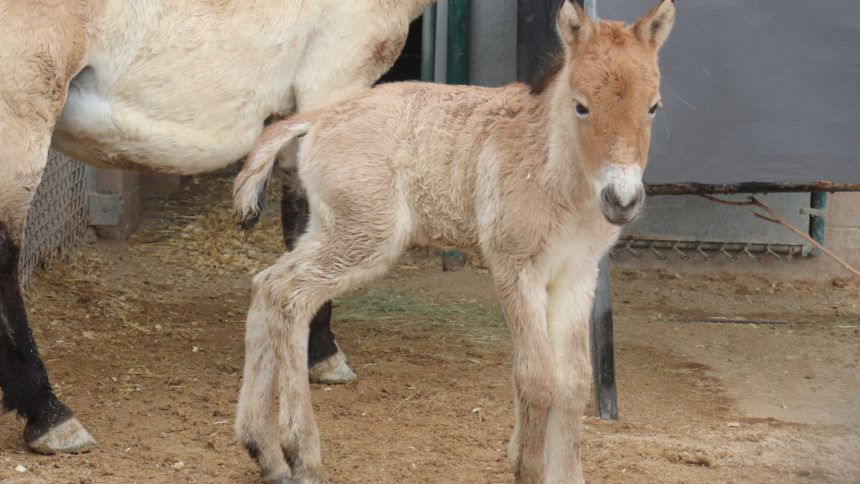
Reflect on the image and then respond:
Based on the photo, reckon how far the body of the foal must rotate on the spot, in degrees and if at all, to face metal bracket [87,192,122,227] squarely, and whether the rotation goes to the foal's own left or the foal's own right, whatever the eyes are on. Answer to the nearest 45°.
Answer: approximately 180°

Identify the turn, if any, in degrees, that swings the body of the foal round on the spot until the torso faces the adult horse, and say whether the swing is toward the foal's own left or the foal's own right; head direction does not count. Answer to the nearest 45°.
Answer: approximately 180°

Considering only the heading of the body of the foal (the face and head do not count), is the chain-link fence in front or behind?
behind

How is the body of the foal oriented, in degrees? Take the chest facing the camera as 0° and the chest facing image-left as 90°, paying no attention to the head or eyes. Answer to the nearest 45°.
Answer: approximately 315°
